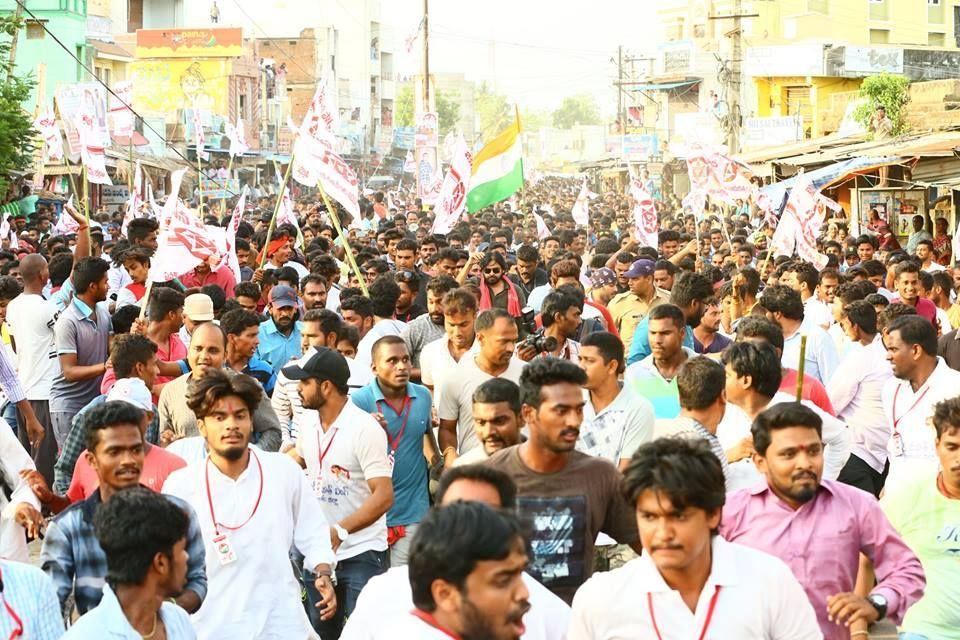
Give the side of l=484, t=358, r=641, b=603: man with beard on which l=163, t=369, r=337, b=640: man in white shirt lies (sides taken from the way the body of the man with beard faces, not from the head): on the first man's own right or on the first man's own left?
on the first man's own right

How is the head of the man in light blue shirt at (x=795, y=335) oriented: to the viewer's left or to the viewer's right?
to the viewer's left

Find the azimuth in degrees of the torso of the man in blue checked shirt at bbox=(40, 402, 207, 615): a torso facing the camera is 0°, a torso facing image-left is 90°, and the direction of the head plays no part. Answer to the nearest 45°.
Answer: approximately 315°

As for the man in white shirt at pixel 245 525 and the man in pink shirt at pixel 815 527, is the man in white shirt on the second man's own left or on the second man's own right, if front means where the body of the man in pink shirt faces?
on the second man's own right

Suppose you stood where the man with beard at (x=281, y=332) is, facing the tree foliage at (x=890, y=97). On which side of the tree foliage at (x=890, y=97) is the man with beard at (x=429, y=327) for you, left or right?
right

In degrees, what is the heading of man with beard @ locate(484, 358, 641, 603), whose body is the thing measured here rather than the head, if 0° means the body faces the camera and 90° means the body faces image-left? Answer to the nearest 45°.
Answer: approximately 0°
